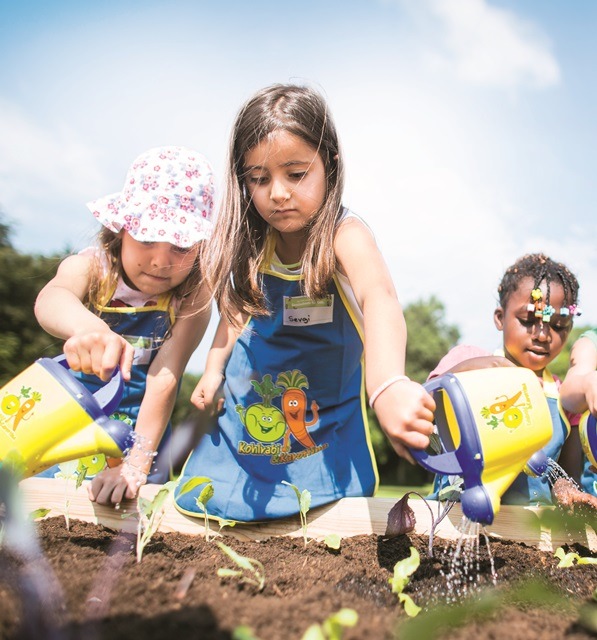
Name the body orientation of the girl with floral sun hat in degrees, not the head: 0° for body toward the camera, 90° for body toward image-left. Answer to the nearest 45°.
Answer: approximately 0°

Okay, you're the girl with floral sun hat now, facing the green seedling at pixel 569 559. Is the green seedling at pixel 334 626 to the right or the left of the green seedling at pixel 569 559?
right

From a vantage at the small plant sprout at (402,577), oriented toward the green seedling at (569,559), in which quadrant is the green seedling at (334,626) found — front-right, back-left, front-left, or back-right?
back-right

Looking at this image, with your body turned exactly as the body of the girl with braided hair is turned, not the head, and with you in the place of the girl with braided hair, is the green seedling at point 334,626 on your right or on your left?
on your right

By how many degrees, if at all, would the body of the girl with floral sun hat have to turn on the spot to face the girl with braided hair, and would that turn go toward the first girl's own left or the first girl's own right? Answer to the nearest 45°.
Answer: approximately 90° to the first girl's own left

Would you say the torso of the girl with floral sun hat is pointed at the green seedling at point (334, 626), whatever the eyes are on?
yes
